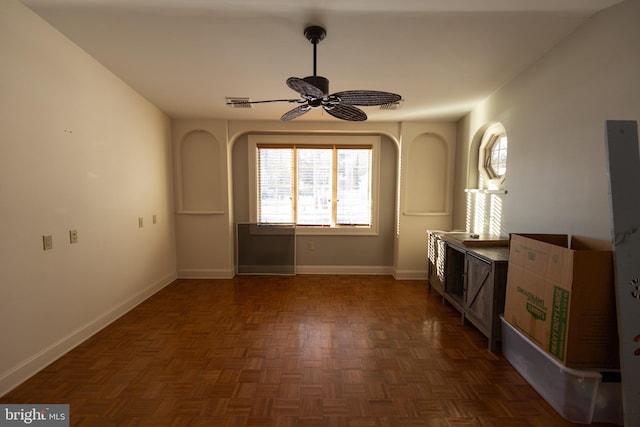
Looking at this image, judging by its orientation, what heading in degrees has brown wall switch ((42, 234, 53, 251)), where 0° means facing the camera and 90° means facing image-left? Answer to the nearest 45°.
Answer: approximately 315°

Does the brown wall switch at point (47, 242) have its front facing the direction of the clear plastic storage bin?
yes

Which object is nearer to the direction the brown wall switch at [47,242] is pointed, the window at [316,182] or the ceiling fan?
the ceiling fan

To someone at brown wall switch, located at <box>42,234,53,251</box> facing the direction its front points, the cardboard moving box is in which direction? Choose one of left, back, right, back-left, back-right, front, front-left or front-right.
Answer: front

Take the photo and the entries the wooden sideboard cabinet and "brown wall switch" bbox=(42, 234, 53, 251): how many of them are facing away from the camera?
0

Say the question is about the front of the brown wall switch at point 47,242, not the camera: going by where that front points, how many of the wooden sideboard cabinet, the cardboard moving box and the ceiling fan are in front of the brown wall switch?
3

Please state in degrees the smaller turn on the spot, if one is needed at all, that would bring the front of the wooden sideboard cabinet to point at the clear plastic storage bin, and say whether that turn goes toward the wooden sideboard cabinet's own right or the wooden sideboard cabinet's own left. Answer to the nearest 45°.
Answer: approximately 90° to the wooden sideboard cabinet's own left

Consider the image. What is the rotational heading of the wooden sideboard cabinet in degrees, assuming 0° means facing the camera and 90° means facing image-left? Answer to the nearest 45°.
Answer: approximately 45°

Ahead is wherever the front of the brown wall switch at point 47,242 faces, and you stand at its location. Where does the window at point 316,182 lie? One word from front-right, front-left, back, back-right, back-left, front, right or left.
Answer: front-left

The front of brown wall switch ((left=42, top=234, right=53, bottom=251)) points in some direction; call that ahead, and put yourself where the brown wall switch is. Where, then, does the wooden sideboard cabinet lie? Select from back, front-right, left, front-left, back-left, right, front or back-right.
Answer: front

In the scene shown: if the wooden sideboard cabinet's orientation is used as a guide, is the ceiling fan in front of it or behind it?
in front

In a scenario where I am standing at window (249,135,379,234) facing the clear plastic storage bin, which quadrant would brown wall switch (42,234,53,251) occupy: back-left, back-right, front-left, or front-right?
front-right

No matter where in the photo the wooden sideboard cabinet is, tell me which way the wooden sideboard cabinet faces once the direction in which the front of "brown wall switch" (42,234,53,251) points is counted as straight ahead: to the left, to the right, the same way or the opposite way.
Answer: the opposite way

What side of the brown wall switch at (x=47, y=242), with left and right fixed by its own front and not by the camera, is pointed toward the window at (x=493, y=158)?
front

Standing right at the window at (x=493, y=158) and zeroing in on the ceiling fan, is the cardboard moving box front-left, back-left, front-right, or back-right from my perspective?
front-left

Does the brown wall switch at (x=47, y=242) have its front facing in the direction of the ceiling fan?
yes
